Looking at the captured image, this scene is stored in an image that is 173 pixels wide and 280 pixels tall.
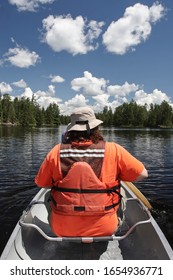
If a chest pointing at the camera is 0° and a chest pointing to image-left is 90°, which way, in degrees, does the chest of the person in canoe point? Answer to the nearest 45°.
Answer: approximately 180°

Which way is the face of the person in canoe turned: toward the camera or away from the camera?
away from the camera

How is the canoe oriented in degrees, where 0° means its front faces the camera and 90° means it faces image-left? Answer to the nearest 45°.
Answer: approximately 180°
